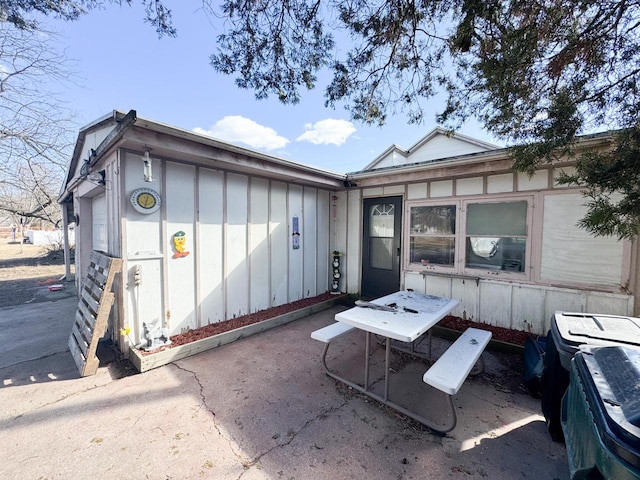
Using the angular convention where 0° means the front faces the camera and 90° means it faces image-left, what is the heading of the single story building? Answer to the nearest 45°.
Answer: approximately 45°
